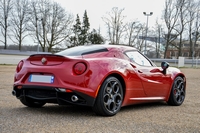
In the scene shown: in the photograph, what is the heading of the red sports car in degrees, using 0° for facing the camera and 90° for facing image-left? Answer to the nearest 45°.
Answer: approximately 225°
